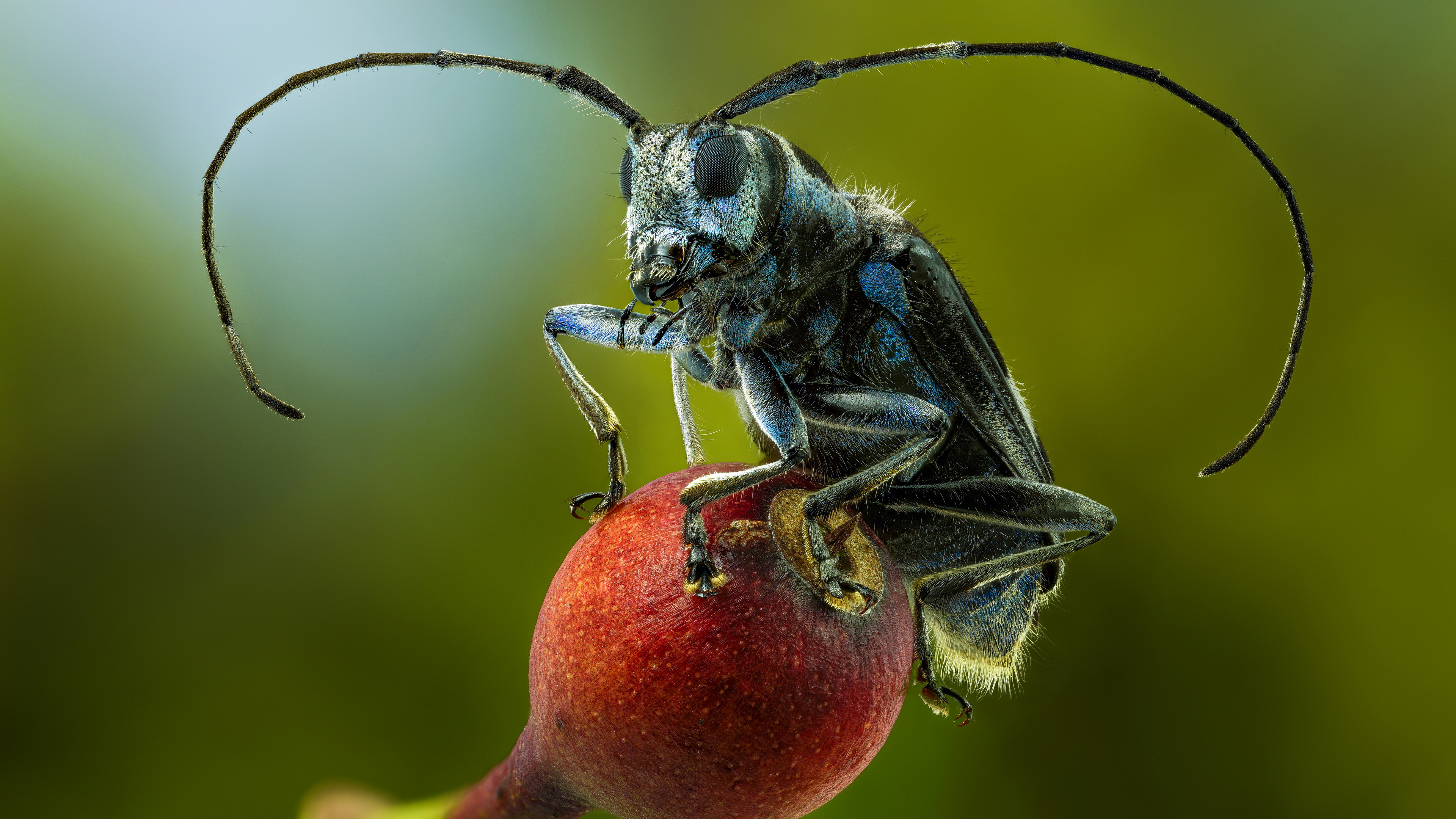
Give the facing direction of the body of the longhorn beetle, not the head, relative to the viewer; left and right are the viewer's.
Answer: facing the viewer and to the left of the viewer
